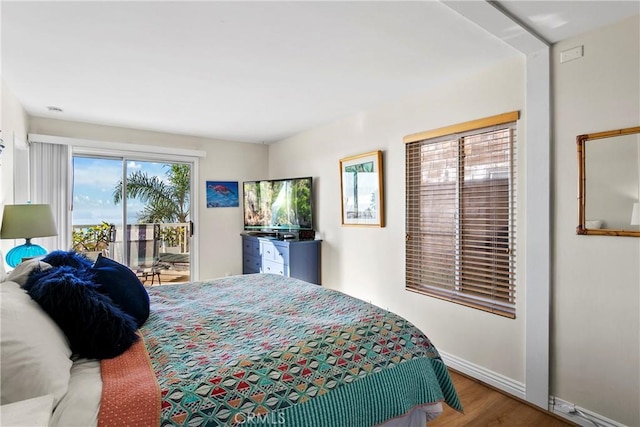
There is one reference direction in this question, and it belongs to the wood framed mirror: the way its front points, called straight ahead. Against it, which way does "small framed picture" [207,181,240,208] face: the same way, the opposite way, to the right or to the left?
to the left

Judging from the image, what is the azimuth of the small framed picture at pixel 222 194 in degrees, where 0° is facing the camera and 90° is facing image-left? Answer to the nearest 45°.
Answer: approximately 0°

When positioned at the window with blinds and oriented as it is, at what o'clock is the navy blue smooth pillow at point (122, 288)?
The navy blue smooth pillow is roughly at 12 o'clock from the window with blinds.

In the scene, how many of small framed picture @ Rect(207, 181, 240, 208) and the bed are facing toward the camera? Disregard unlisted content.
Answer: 1

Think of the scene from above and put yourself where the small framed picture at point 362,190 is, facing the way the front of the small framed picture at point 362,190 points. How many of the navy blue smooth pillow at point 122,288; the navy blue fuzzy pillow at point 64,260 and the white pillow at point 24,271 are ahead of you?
3

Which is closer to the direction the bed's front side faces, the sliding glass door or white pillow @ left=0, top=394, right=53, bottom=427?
the sliding glass door

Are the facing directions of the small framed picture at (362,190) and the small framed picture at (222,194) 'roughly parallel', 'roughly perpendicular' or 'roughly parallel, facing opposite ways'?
roughly perpendicular

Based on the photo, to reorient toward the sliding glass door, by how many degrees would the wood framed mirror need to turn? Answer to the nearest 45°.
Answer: approximately 45° to its right

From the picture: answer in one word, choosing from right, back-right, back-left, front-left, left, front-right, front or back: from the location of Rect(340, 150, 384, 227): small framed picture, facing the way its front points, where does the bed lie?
front-left

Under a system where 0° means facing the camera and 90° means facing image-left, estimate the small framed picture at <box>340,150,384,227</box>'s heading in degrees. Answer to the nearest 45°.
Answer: approximately 45°

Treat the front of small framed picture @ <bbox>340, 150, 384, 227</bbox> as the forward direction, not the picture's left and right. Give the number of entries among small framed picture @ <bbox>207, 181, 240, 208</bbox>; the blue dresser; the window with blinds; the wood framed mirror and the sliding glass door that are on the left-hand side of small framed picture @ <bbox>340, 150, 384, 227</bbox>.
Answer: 2

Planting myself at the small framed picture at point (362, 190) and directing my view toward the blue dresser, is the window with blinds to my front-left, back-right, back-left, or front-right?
back-left

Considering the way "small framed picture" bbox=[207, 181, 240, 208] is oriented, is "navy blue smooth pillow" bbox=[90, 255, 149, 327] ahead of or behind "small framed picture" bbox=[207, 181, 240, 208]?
ahead

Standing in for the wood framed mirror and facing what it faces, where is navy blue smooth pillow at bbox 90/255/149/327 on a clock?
The navy blue smooth pillow is roughly at 12 o'clock from the wood framed mirror.

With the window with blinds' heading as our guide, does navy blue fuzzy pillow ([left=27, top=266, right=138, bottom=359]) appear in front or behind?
in front
